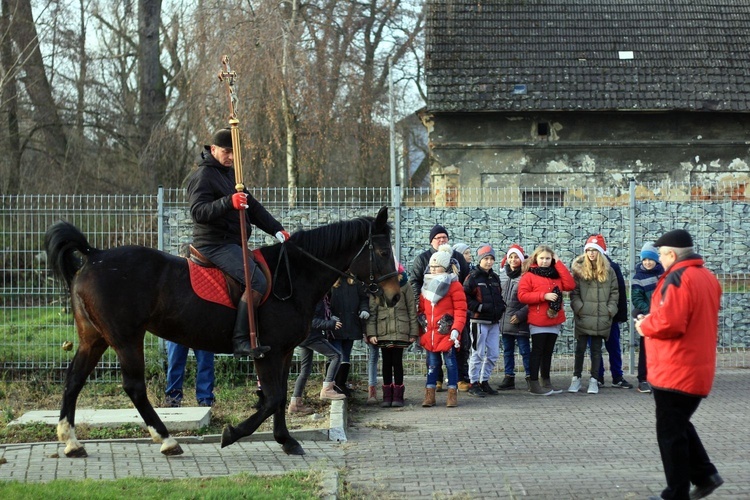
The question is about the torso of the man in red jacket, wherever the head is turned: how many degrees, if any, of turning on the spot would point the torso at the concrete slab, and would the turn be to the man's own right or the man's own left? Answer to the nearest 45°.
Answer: approximately 45° to the man's own left

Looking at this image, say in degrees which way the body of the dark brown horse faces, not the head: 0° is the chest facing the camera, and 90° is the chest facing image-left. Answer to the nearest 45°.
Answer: approximately 270°

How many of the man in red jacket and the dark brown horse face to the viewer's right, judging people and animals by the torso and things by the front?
1

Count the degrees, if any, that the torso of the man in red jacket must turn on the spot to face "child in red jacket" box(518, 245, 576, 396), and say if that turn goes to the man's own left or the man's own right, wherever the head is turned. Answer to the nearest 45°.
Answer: approximately 45° to the man's own right

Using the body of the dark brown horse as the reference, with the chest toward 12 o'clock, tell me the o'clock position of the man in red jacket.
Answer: The man in red jacket is roughly at 1 o'clock from the dark brown horse.

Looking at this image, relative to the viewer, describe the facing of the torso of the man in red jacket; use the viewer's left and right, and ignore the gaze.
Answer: facing away from the viewer and to the left of the viewer

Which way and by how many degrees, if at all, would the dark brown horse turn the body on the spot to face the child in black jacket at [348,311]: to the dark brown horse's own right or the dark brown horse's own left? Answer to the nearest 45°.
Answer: approximately 45° to the dark brown horse's own left

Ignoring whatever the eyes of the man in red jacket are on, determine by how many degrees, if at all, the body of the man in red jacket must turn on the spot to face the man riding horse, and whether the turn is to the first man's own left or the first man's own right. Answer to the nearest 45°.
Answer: approximately 45° to the first man's own left
